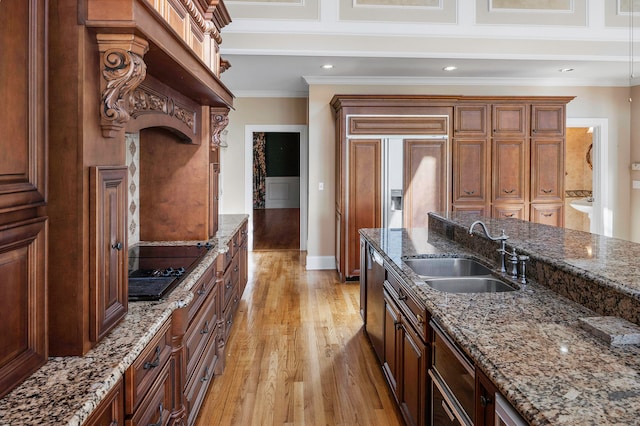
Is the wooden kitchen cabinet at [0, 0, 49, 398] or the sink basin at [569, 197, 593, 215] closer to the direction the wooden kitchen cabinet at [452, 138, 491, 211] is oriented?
the wooden kitchen cabinet

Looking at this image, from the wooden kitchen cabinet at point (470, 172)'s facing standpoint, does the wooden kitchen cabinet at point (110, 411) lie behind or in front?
in front

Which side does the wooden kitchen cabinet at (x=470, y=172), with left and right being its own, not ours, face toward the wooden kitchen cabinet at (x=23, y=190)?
front

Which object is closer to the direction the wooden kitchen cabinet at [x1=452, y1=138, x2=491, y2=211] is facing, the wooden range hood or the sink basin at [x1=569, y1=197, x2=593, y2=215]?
the wooden range hood

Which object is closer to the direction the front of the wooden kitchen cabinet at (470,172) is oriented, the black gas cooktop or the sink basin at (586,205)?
the black gas cooktop

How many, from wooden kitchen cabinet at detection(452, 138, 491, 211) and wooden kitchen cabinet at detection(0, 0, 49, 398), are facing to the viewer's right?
1

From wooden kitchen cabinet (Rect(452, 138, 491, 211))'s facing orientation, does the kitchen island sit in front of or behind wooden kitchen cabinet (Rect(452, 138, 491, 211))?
in front

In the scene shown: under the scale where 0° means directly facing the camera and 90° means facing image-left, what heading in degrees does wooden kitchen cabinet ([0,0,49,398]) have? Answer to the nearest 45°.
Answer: approximately 270°

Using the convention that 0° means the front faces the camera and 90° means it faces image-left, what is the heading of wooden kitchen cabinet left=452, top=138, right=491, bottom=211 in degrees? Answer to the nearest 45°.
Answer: approximately 0°

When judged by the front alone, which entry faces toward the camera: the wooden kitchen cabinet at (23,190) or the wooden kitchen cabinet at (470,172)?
the wooden kitchen cabinet at (470,172)

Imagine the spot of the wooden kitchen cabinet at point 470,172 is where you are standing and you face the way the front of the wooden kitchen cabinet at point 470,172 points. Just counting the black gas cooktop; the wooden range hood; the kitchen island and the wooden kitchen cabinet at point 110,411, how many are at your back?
0

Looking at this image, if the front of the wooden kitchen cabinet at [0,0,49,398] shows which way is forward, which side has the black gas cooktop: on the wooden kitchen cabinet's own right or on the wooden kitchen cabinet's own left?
on the wooden kitchen cabinet's own left

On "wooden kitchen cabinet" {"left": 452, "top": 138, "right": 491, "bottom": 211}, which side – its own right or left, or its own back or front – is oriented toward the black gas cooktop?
front
